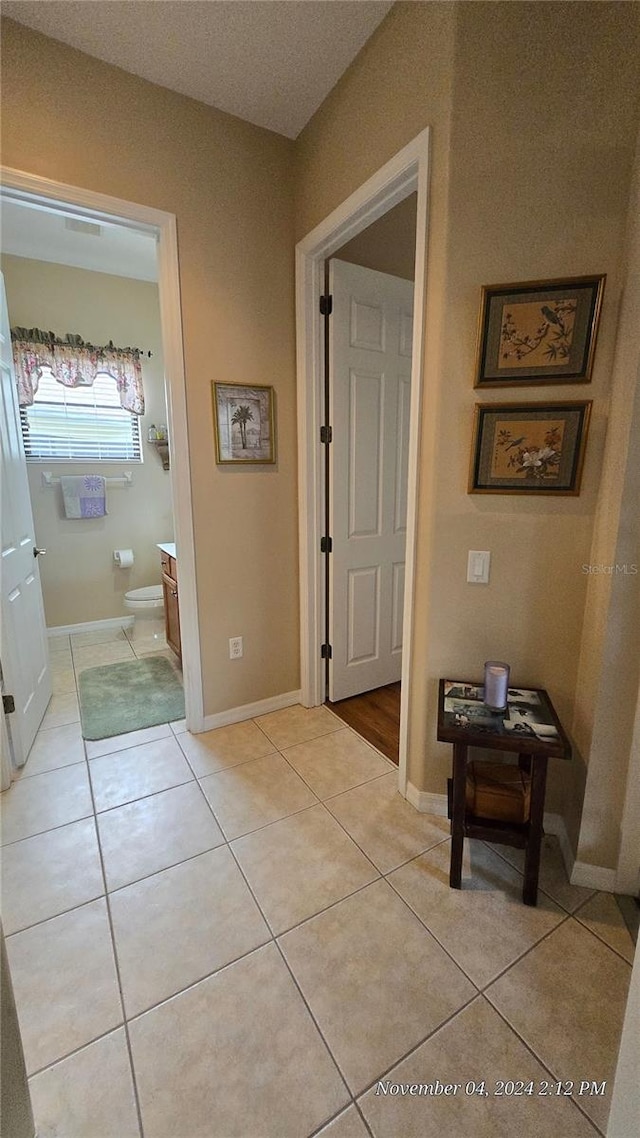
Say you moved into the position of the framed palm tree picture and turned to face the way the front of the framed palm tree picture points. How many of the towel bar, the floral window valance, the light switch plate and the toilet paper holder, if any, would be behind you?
3

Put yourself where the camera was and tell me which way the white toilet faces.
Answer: facing to the left of the viewer

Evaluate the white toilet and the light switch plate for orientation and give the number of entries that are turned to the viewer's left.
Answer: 1

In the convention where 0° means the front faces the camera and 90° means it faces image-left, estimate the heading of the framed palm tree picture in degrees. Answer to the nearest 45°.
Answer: approximately 315°

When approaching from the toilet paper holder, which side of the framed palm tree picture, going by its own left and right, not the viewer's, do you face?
back

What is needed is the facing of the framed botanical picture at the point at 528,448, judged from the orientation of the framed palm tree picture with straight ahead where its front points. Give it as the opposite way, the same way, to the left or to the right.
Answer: to the right
